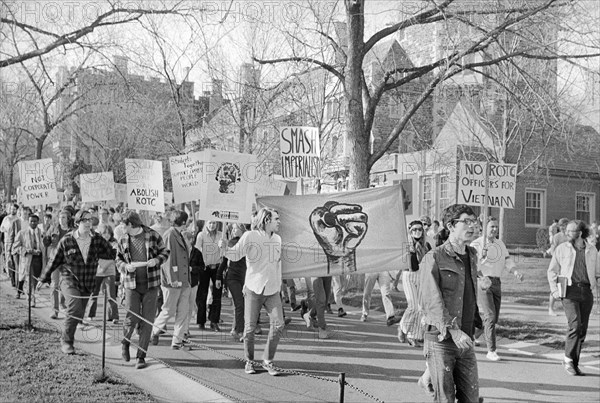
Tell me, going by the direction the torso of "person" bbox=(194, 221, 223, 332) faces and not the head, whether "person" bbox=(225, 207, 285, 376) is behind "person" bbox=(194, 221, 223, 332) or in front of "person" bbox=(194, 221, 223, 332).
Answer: in front

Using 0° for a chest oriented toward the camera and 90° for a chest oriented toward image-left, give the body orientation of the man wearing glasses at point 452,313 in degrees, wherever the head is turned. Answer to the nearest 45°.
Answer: approximately 315°

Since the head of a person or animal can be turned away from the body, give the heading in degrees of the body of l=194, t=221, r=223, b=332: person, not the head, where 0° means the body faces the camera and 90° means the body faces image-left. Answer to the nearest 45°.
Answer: approximately 0°

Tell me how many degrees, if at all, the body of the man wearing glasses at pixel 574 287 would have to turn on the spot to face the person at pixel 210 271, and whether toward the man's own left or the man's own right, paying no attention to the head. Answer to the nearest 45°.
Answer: approximately 90° to the man's own right

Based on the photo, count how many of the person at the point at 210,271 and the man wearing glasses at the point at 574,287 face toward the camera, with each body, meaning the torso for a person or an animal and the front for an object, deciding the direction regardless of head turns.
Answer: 2

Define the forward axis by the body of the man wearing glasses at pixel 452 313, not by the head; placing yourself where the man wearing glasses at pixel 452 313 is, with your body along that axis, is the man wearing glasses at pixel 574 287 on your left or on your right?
on your left

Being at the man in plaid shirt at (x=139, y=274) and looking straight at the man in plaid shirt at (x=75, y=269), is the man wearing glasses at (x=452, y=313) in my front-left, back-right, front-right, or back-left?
back-left

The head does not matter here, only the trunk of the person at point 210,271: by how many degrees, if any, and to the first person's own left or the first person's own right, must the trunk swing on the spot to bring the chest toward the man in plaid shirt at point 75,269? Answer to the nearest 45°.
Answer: approximately 45° to the first person's own right

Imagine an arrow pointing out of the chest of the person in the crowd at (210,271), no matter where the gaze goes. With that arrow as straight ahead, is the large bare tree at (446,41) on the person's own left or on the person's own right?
on the person's own left

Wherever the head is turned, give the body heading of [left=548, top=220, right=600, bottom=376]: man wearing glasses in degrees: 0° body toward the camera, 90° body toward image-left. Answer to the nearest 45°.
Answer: approximately 0°
